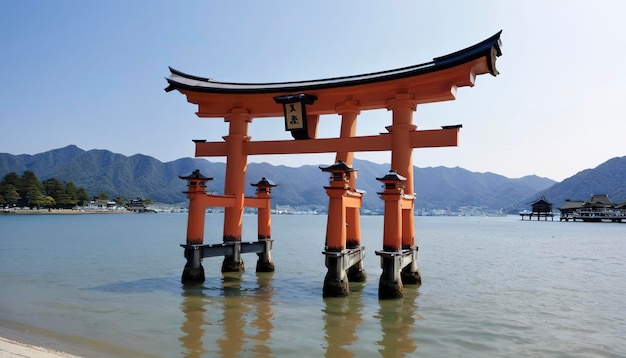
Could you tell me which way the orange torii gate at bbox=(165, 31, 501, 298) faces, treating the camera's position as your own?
facing the viewer and to the left of the viewer
